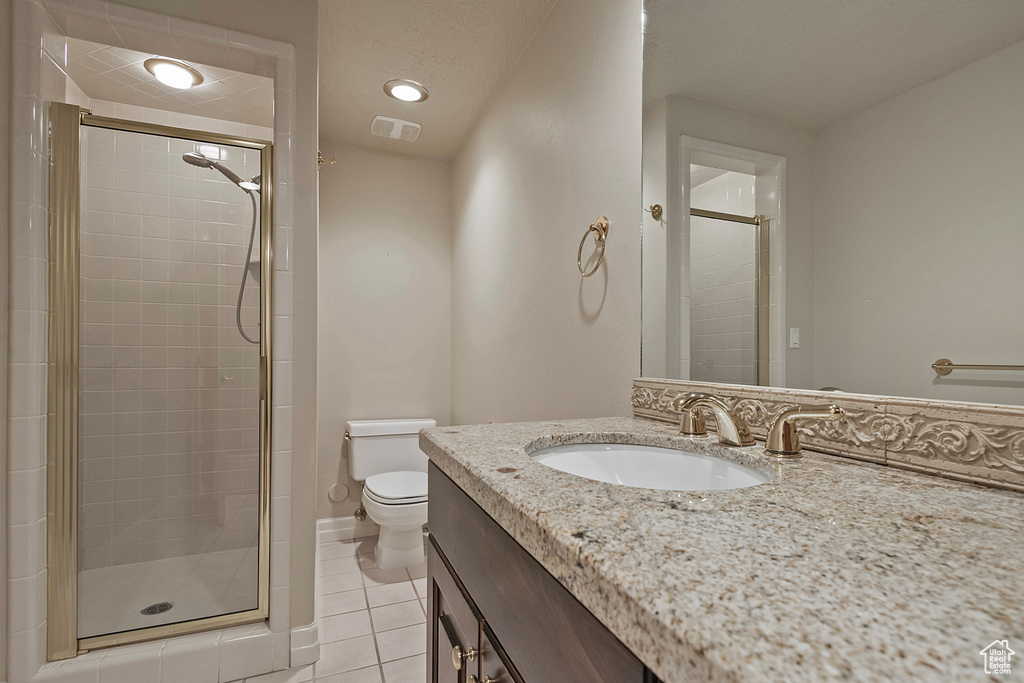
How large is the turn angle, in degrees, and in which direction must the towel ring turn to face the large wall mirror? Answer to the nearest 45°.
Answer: approximately 90° to its left

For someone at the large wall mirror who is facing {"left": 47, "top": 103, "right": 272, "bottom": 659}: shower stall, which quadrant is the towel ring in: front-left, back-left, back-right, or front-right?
front-right

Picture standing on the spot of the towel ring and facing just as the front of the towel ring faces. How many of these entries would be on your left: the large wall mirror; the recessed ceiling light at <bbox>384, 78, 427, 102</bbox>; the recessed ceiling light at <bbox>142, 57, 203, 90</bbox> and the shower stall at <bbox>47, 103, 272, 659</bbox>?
1

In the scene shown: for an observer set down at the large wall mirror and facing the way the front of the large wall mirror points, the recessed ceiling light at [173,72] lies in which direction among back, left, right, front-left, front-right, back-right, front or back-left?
front-right

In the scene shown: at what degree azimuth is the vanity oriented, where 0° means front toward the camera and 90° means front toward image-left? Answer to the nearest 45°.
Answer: approximately 45°

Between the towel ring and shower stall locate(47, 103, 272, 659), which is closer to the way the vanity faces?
the shower stall

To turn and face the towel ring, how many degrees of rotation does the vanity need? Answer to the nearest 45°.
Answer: approximately 135° to its right

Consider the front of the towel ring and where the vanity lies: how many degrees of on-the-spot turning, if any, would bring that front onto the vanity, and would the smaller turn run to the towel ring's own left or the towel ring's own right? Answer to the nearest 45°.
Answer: approximately 45° to the towel ring's own left

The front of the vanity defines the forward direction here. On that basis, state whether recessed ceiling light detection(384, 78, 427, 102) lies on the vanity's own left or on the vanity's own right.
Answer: on the vanity's own right

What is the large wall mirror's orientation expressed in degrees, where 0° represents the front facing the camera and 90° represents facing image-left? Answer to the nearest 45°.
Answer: approximately 45°

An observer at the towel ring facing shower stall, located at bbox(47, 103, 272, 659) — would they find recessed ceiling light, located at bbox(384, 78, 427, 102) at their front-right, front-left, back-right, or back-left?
front-right

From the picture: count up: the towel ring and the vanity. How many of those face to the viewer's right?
0
